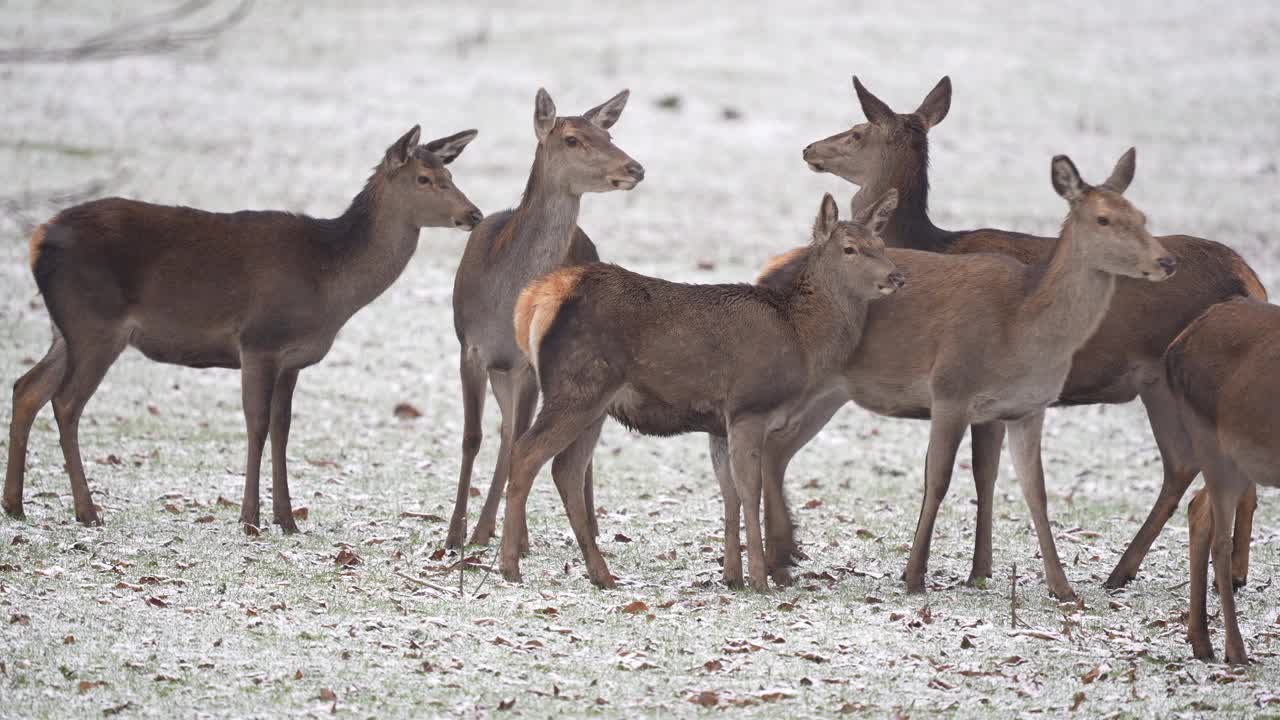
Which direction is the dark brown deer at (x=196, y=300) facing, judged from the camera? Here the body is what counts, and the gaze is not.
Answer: to the viewer's right

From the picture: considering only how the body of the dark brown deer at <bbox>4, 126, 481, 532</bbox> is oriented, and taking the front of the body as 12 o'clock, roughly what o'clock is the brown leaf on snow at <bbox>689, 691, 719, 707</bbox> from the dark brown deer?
The brown leaf on snow is roughly at 2 o'clock from the dark brown deer.

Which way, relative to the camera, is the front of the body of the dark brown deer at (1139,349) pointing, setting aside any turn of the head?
to the viewer's left

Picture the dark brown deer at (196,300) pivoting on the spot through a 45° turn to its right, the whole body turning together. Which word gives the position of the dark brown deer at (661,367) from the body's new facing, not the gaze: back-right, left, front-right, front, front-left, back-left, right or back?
front

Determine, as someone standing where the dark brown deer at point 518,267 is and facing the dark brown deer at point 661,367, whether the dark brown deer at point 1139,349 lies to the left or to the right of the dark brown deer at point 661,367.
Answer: left

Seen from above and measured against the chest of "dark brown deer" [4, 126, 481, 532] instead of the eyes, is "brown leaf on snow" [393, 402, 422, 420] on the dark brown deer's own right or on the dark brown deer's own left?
on the dark brown deer's own left

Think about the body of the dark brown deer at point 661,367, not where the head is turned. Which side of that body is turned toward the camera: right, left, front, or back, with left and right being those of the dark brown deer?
right

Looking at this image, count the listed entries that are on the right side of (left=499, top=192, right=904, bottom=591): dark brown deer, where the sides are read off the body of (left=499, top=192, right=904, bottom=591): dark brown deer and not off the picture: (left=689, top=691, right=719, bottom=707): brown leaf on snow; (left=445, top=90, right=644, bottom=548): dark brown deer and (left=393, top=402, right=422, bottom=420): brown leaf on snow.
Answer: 1

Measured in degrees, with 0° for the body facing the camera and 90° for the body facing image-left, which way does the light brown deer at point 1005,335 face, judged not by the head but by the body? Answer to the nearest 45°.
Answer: approximately 315°

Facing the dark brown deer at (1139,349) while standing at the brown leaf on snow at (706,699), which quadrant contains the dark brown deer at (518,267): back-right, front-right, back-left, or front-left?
front-left

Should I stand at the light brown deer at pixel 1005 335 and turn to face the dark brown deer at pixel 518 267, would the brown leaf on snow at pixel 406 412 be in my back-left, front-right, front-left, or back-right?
front-right

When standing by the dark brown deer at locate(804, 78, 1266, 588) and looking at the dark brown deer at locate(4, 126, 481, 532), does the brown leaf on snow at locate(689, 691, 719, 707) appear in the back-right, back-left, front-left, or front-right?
front-left
